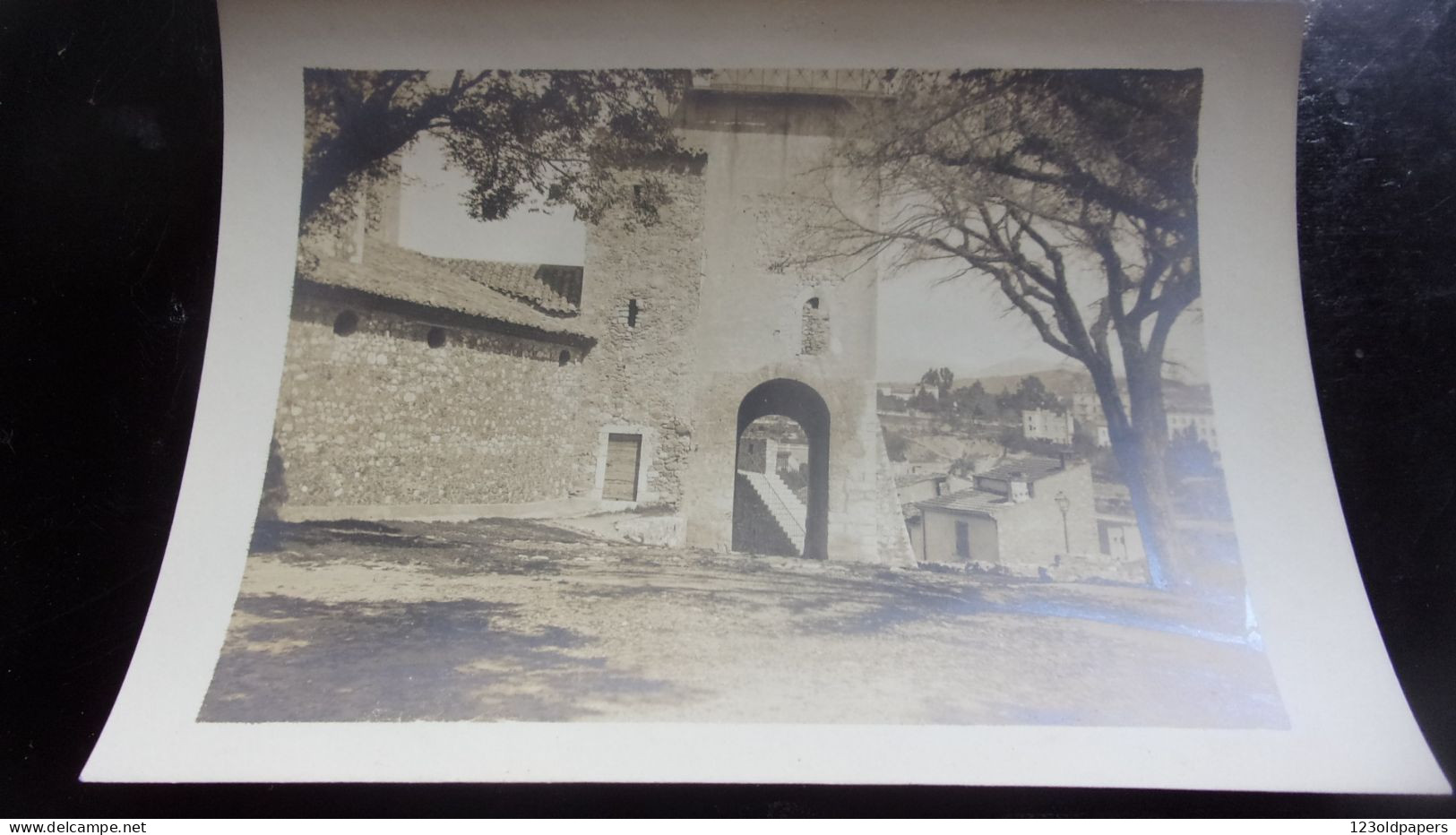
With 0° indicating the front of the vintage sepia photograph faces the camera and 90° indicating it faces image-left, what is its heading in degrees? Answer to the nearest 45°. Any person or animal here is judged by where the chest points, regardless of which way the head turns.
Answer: approximately 0°
